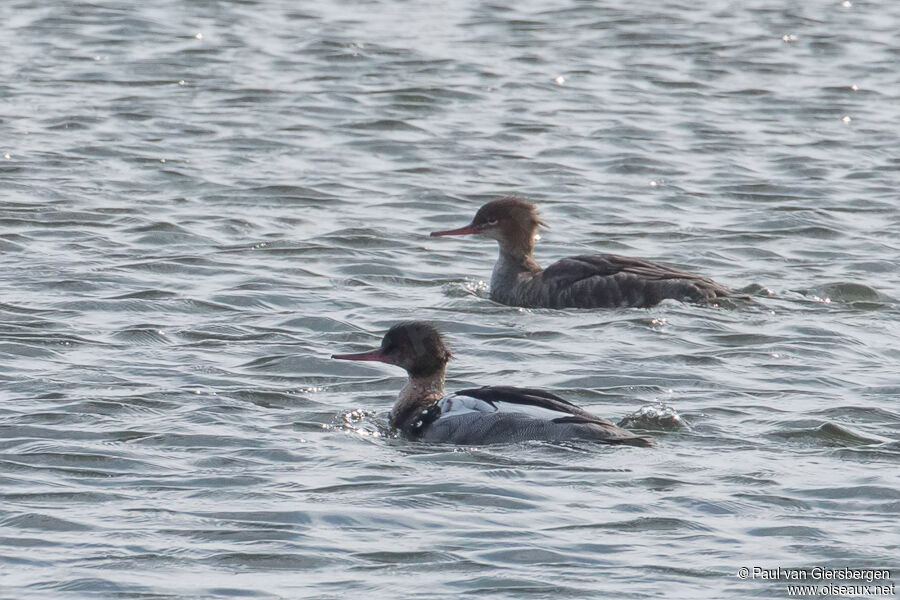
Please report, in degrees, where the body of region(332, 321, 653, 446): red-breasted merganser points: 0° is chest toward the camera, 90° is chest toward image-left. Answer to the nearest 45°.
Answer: approximately 90°

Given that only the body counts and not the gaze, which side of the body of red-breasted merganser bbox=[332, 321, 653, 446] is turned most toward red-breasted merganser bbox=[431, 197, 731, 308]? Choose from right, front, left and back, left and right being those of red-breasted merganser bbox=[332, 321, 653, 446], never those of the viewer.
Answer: right

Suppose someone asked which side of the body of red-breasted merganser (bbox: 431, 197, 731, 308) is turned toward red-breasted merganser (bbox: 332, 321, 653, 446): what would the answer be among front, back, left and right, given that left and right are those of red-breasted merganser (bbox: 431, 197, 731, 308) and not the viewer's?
left

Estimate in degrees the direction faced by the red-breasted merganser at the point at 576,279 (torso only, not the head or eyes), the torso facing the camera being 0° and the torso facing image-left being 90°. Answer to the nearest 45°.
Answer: approximately 90°

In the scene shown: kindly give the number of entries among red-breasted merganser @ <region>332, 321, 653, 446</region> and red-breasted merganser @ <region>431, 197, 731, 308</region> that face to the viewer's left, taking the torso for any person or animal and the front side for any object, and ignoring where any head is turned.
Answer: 2
